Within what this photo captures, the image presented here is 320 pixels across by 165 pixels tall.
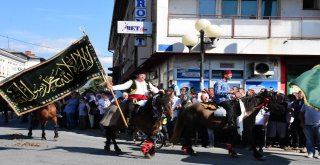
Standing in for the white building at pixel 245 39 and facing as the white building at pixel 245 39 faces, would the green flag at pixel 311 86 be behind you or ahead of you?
ahead

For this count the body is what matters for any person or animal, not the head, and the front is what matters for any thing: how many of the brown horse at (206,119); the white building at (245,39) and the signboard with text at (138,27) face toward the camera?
2

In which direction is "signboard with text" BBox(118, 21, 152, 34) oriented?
toward the camera

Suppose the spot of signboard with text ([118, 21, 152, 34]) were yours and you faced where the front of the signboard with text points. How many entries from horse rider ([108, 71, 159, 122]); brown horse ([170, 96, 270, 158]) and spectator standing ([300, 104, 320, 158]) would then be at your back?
0

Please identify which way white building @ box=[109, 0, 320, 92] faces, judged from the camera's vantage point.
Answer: facing the viewer

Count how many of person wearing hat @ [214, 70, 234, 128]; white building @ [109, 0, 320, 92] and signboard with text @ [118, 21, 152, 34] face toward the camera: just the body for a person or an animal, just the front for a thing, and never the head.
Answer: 2

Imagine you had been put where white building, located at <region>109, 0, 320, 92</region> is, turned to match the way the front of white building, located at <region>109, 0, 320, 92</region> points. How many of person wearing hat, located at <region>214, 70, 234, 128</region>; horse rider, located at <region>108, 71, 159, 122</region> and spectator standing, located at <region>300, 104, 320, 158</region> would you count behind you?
0

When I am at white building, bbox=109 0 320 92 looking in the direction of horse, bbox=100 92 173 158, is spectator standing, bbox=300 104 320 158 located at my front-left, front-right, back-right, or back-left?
front-left

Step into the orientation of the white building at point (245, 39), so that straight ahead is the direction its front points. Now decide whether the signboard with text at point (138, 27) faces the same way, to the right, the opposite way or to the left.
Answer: the same way
